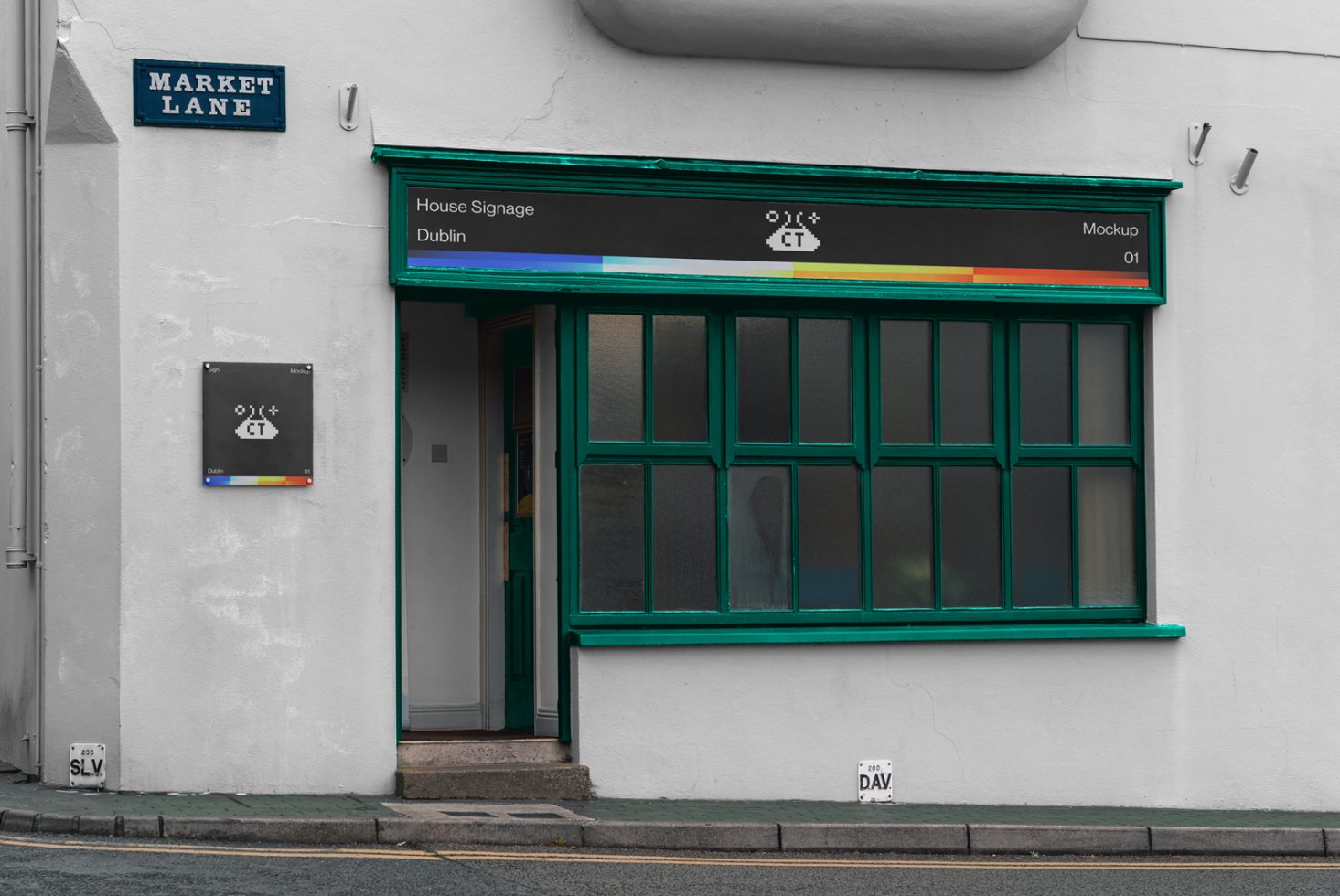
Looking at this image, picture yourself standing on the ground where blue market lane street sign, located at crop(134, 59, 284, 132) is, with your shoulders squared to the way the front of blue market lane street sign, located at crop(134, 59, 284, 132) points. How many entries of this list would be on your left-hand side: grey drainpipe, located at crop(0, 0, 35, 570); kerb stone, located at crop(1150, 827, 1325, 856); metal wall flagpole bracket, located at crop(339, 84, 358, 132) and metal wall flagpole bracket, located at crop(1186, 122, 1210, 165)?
3

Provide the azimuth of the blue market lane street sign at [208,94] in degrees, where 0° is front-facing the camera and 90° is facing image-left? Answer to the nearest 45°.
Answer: approximately 0°

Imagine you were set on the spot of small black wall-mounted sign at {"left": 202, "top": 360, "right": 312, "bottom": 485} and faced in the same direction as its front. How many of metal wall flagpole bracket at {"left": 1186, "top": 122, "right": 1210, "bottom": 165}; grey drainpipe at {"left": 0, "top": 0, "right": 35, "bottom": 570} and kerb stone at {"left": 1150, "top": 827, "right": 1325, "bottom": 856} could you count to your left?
2

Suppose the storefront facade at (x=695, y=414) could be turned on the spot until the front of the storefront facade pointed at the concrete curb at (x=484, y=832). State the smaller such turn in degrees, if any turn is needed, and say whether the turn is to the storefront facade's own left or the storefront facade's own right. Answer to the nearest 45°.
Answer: approximately 45° to the storefront facade's own right

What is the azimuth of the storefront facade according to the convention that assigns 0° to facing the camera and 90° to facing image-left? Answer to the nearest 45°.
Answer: approximately 0°

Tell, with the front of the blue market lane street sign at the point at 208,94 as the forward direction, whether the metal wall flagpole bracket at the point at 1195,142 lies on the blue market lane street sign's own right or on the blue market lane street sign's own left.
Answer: on the blue market lane street sign's own left
